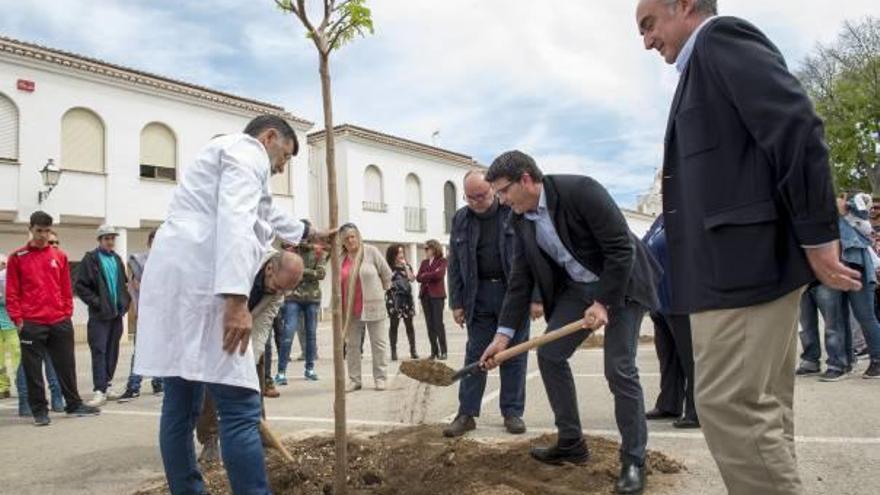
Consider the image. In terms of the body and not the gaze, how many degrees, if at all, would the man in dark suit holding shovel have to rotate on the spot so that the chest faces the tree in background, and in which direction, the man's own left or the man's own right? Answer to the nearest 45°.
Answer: approximately 180°

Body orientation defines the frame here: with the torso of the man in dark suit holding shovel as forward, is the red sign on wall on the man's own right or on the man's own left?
on the man's own right

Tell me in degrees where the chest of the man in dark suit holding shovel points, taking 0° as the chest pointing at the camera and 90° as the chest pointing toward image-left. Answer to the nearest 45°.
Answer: approximately 45°

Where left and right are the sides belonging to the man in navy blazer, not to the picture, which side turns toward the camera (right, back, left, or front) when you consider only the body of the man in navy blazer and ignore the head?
left

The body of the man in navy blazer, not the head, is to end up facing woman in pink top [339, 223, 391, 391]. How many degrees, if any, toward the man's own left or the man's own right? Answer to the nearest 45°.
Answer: approximately 45° to the man's own right

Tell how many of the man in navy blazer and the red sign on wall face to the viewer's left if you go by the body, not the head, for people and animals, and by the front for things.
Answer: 1

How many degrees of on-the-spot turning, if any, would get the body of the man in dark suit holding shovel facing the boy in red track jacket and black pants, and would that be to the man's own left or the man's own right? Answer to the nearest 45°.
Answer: approximately 45° to the man's own right

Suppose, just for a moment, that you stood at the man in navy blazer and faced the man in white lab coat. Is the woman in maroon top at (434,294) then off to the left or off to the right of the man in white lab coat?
right
